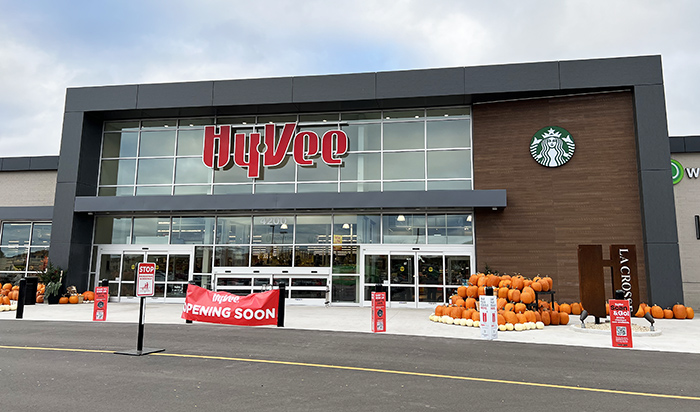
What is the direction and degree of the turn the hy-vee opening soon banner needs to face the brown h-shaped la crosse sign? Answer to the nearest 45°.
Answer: approximately 90° to its left

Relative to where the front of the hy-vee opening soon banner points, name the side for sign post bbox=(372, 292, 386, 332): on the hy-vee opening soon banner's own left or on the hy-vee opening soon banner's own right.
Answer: on the hy-vee opening soon banner's own left

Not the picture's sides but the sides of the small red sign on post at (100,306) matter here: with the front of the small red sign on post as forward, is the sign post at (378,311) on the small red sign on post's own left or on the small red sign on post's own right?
on the small red sign on post's own left

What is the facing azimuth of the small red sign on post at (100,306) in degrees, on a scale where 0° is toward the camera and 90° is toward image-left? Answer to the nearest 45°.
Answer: approximately 0°

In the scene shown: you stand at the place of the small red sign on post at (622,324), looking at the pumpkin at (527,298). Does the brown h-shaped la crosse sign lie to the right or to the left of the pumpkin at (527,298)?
right

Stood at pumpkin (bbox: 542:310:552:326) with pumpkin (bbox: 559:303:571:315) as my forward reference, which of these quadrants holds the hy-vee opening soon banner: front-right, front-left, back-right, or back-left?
back-left

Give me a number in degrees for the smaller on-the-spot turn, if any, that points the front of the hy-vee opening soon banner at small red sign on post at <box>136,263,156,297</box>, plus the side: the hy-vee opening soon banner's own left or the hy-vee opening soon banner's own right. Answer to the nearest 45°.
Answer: approximately 45° to the hy-vee opening soon banner's own right

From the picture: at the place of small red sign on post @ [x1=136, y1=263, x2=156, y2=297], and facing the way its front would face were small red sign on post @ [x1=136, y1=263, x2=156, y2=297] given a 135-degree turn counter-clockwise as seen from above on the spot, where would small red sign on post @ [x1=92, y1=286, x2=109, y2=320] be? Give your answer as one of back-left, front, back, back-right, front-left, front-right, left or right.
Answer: front-left

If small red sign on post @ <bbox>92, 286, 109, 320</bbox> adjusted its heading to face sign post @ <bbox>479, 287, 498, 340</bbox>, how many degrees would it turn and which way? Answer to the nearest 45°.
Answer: approximately 45° to its left
